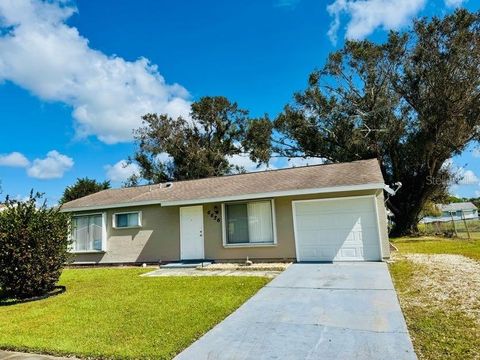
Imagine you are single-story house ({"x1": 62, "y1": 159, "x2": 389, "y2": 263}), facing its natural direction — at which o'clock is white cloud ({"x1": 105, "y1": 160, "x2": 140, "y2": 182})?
The white cloud is roughly at 5 o'clock from the single-story house.

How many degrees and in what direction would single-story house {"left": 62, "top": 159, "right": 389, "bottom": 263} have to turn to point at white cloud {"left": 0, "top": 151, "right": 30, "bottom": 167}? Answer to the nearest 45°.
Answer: approximately 135° to its right

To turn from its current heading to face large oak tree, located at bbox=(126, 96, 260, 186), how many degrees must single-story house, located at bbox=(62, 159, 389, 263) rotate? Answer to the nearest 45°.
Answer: approximately 180°

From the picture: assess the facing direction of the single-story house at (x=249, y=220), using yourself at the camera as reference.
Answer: facing the viewer

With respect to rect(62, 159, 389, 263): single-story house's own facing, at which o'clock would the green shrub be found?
The green shrub is roughly at 2 o'clock from the single-story house.

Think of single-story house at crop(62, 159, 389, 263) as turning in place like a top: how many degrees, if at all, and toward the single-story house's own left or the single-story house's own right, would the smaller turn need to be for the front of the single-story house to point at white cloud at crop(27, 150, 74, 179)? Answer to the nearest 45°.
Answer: approximately 135° to the single-story house's own right
